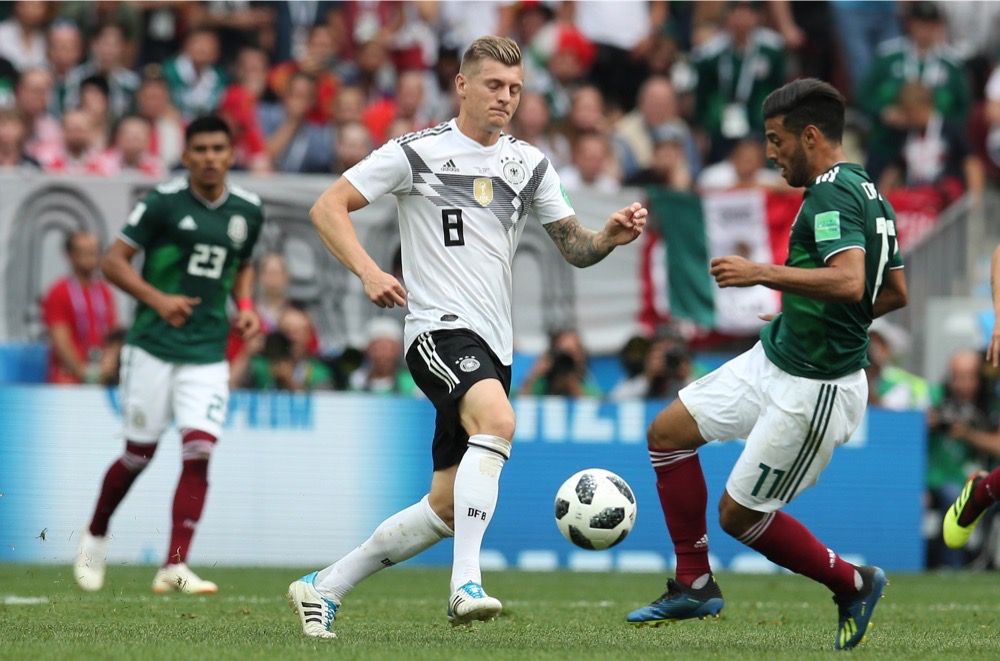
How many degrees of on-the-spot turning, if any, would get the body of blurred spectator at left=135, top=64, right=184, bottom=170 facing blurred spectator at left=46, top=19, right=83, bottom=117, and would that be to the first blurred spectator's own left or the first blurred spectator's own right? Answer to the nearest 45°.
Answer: approximately 135° to the first blurred spectator's own right

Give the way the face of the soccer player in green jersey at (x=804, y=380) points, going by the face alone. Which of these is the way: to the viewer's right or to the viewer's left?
to the viewer's left

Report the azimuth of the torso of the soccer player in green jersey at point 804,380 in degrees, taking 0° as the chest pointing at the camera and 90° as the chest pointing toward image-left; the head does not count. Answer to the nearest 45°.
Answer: approximately 90°

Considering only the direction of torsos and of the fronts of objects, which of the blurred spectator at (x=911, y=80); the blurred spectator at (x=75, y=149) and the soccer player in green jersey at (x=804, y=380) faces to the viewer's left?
the soccer player in green jersey

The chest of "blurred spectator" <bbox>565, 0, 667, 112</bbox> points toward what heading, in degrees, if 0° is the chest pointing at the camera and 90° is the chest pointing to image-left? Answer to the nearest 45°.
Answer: approximately 0°

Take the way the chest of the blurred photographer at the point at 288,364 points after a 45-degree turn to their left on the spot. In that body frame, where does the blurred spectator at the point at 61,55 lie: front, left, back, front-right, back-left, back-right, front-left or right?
back

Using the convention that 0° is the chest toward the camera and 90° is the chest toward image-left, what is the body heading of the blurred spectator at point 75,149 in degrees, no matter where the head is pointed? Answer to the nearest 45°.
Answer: approximately 0°

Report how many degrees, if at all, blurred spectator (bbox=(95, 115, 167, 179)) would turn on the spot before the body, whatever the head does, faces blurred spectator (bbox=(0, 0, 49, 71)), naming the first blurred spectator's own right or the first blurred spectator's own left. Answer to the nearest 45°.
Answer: approximately 135° to the first blurred spectator's own right

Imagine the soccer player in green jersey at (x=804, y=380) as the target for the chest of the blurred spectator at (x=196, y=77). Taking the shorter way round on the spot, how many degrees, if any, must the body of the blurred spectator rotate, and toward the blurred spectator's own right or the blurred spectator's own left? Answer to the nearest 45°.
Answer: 0° — they already face them

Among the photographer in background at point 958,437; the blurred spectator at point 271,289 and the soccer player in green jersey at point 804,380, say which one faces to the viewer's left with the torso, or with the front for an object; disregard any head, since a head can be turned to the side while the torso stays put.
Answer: the soccer player in green jersey
